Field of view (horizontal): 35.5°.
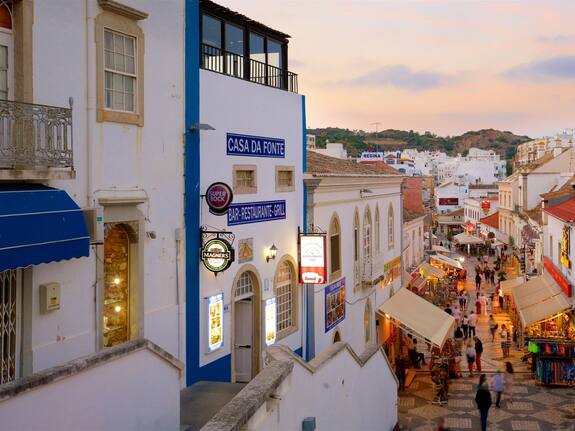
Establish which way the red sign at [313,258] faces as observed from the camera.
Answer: facing the viewer

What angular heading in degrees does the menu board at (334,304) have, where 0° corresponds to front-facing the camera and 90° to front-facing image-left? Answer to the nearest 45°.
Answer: approximately 315°

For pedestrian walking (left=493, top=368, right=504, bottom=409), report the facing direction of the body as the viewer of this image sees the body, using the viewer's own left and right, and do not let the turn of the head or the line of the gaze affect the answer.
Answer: facing away from the viewer

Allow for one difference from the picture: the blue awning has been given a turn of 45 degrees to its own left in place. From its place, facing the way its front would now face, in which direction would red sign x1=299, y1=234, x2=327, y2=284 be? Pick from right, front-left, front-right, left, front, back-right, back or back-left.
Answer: front-left

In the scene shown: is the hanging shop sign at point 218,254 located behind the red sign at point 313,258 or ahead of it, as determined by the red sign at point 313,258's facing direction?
ahead

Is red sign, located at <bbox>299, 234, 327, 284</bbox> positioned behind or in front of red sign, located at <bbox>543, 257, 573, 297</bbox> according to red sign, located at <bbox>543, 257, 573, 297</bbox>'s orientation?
in front

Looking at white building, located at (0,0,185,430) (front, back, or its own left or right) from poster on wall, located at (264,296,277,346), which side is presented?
left

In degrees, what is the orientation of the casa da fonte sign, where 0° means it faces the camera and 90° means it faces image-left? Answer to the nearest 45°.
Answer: approximately 315°

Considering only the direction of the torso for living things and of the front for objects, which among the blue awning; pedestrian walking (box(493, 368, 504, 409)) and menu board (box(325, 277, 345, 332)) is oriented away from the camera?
the pedestrian walking

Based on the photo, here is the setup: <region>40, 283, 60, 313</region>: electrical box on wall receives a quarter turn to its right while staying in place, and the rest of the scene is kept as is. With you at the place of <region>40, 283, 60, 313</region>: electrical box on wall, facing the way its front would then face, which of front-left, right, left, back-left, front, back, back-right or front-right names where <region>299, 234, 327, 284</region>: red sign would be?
back

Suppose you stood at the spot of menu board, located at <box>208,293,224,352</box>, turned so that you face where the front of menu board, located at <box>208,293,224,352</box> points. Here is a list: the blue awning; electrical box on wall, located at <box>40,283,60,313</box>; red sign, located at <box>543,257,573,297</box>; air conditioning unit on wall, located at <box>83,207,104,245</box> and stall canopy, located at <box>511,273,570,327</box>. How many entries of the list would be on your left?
2

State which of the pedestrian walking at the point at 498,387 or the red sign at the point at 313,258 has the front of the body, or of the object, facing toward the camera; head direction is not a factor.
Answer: the red sign

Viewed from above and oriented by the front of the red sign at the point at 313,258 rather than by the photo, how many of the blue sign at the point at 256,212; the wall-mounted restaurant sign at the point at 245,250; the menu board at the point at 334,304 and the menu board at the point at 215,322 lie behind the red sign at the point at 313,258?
1

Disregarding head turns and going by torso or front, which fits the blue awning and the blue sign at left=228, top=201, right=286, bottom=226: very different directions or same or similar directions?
same or similar directions
